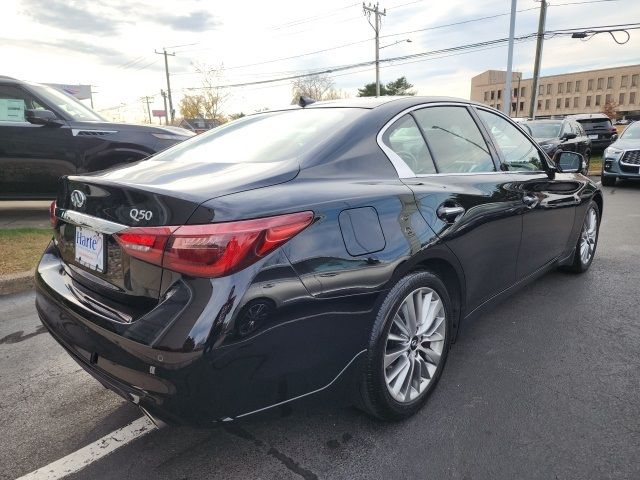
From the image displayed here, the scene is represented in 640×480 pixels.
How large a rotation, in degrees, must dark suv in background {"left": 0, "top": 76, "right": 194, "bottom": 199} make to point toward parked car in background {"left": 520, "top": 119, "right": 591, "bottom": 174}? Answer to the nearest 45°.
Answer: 0° — it already faces it

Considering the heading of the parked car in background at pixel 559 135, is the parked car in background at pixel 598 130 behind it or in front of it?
behind

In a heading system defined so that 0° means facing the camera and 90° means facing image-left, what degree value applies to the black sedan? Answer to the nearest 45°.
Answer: approximately 225°

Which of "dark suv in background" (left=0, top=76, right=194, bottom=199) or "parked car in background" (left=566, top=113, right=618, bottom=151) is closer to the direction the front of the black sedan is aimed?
the parked car in background

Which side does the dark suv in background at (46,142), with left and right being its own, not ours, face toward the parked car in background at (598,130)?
front

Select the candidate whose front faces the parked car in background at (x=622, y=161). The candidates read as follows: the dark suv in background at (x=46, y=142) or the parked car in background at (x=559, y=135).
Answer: the dark suv in background

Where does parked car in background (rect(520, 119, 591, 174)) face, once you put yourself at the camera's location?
facing the viewer and to the left of the viewer

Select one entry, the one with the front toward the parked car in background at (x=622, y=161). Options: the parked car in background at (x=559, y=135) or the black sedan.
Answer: the black sedan

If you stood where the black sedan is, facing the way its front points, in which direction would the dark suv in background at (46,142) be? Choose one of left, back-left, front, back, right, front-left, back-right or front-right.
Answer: left

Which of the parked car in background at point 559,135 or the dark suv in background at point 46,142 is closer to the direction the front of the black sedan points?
the parked car in background

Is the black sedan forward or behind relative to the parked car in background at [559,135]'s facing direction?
forward

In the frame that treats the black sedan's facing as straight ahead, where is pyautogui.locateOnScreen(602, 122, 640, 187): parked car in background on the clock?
The parked car in background is roughly at 12 o'clock from the black sedan.

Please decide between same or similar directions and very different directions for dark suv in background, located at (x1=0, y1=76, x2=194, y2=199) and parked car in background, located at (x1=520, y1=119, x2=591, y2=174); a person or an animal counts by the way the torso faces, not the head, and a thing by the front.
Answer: very different directions

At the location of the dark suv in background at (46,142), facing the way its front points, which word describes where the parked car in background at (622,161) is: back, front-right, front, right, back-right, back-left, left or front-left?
front

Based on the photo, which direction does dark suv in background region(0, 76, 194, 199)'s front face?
to the viewer's right

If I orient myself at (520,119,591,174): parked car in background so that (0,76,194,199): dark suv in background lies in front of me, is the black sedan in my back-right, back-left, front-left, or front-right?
front-left
